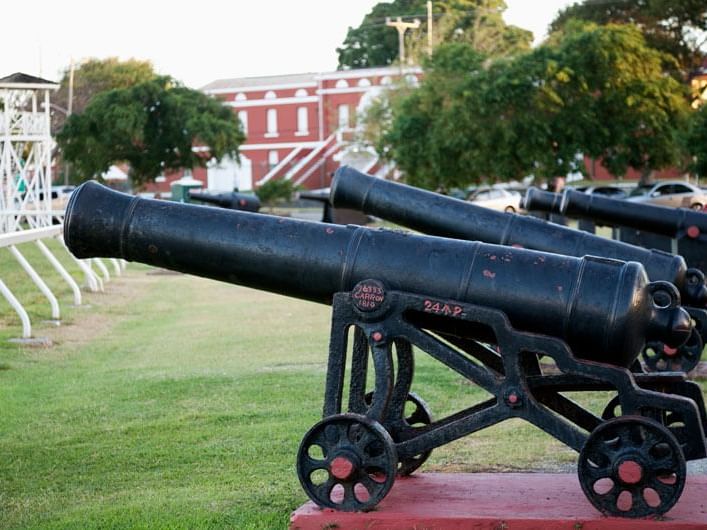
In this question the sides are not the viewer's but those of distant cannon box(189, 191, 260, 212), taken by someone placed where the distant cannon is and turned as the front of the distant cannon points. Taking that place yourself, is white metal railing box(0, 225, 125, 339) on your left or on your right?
on your left

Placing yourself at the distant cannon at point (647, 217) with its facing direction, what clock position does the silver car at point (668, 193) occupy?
The silver car is roughly at 3 o'clock from the distant cannon.

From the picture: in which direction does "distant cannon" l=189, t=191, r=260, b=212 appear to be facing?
to the viewer's left

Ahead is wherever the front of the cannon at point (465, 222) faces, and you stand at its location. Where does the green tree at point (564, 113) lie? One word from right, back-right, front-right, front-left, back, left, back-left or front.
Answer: right

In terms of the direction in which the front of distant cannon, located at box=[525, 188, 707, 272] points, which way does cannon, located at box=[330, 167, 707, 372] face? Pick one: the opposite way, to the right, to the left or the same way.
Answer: the same way

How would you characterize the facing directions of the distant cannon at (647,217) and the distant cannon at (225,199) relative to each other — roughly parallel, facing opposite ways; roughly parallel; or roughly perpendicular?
roughly parallel

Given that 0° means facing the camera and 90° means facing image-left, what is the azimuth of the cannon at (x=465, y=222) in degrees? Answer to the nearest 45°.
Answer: approximately 90°

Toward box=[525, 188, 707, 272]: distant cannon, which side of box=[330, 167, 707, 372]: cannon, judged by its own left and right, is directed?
right

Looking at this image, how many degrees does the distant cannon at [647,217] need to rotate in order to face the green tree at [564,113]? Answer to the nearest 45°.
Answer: approximately 90° to its right

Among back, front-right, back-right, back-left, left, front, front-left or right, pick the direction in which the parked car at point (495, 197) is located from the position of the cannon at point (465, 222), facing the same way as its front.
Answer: right

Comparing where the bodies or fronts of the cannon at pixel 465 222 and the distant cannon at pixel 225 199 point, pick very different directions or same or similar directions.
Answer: same or similar directions

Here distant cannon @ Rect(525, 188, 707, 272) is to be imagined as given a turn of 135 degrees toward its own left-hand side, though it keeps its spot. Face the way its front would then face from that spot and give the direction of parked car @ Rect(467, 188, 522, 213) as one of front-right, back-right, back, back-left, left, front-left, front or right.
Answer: back-left

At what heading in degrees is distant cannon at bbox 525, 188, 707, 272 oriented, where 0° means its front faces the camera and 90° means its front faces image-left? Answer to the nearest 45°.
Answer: approximately 90°

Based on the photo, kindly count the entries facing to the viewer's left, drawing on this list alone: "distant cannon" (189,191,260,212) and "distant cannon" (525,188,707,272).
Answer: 2
